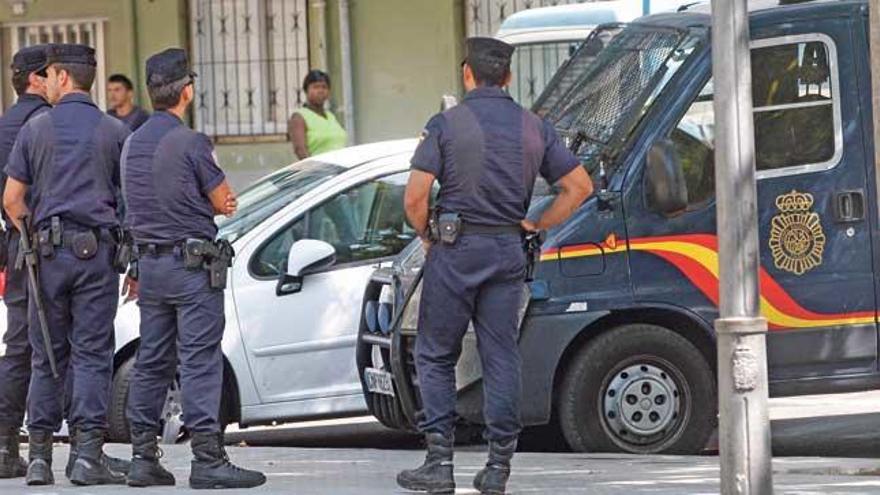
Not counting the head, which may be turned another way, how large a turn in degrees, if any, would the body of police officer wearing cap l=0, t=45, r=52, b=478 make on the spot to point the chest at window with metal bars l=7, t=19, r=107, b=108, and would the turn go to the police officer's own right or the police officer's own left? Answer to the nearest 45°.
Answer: approximately 45° to the police officer's own left

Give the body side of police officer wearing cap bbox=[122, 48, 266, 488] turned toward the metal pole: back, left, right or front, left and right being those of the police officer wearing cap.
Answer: right

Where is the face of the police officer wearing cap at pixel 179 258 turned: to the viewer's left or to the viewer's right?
to the viewer's right

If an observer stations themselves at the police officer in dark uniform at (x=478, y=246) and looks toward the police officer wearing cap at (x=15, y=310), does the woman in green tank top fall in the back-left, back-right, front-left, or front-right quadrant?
front-right

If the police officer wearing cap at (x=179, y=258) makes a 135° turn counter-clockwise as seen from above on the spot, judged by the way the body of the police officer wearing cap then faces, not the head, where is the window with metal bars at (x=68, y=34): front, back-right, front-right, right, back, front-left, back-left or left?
right

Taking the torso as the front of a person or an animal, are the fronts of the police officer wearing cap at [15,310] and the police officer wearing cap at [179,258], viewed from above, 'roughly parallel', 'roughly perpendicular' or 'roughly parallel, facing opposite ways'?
roughly parallel

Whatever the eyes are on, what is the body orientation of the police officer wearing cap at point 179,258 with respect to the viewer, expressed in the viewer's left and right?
facing away from the viewer and to the right of the viewer

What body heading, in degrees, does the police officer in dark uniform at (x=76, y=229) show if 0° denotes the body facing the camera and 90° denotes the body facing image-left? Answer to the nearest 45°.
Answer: approximately 180°

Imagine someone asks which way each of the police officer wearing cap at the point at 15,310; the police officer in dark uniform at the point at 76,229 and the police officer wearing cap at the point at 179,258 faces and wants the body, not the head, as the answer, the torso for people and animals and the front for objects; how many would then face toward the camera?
0

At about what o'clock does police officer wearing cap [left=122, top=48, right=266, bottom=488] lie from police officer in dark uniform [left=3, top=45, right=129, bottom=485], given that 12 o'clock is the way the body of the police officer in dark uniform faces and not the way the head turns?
The police officer wearing cap is roughly at 4 o'clock from the police officer in dark uniform.

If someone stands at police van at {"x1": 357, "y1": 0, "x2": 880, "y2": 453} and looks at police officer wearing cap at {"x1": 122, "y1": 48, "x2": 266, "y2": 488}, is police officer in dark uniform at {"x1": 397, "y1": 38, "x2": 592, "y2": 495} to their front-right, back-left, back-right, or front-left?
front-left

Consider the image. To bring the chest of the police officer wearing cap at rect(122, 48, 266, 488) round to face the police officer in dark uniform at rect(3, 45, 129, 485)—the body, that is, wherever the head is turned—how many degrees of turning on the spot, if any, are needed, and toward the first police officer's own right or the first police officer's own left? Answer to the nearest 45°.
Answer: approximately 90° to the first police officer's own left

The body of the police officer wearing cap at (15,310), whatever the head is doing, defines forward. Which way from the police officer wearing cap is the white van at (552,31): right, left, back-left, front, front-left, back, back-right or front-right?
front

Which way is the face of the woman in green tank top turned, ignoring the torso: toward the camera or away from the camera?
toward the camera

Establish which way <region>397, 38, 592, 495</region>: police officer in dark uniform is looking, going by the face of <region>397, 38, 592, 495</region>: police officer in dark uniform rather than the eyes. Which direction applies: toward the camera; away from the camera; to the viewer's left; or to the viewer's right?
away from the camera

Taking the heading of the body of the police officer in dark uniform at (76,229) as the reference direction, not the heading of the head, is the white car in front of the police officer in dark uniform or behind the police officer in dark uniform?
in front

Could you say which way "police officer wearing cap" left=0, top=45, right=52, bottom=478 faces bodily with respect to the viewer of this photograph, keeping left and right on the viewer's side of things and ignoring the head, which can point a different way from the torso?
facing away from the viewer and to the right of the viewer
